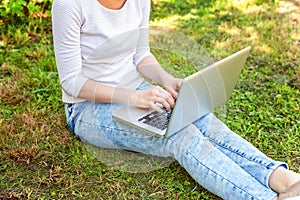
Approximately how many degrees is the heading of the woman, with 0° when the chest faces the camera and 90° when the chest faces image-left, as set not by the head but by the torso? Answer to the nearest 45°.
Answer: approximately 315°
